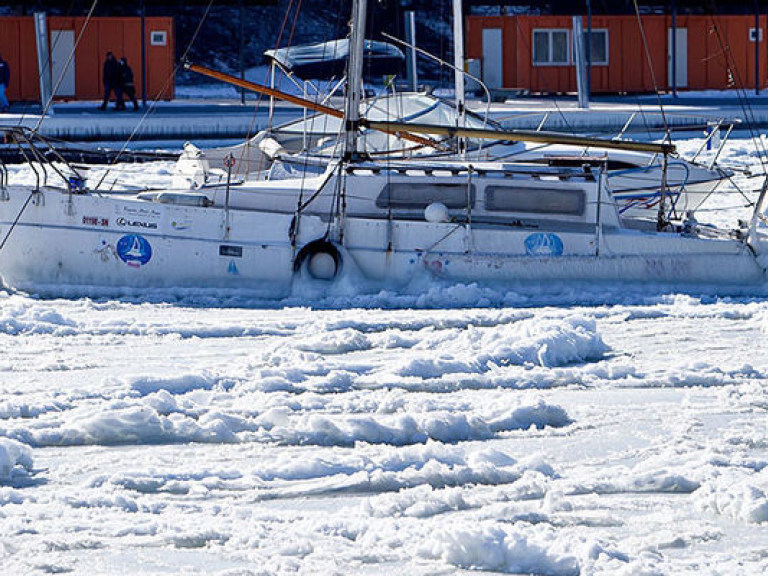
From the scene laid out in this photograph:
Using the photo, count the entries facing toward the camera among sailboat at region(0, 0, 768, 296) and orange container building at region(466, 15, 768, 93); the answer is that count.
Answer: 1

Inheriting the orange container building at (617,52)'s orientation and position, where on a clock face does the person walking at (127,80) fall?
The person walking is roughly at 2 o'clock from the orange container building.

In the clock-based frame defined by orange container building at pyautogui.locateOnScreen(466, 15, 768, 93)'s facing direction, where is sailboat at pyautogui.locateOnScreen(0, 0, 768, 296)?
The sailboat is roughly at 12 o'clock from the orange container building.

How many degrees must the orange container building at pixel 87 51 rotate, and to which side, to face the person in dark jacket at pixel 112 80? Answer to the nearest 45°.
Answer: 0° — it already faces them

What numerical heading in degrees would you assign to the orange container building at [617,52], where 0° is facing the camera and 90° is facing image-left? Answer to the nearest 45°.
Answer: approximately 0°

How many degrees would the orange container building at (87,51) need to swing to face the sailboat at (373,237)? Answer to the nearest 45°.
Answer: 0° — it already faces it

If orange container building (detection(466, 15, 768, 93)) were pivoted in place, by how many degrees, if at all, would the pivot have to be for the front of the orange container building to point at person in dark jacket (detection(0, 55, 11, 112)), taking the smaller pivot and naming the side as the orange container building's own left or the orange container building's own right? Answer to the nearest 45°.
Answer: approximately 45° to the orange container building's own right
